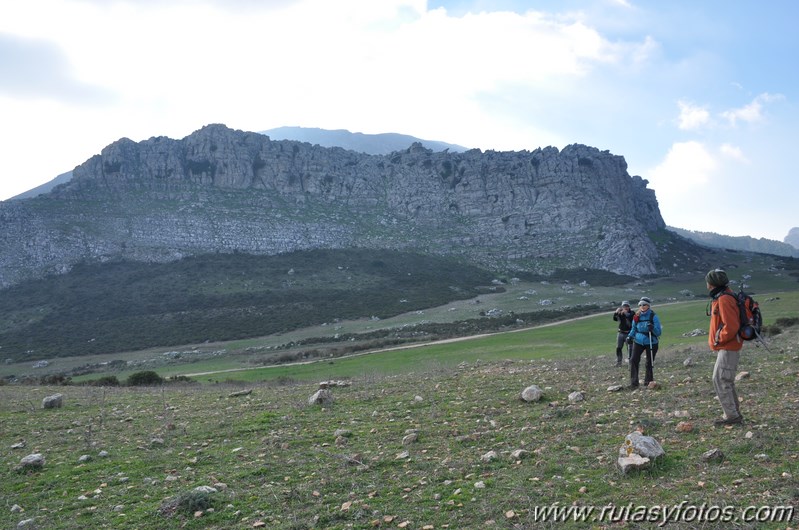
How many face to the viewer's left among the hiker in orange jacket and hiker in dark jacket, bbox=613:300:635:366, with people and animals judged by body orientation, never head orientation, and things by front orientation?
1

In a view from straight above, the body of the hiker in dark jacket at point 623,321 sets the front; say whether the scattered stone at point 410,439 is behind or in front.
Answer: in front

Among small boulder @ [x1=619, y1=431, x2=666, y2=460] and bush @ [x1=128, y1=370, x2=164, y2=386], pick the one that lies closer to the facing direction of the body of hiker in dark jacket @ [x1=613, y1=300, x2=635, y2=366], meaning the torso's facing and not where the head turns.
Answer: the small boulder

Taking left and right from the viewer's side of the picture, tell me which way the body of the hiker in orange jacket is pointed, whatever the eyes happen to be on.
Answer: facing to the left of the viewer

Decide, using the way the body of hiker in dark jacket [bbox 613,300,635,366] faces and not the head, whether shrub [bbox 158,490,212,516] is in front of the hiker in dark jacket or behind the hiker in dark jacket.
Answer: in front

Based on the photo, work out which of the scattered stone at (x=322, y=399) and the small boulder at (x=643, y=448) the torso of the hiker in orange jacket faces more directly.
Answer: the scattered stone

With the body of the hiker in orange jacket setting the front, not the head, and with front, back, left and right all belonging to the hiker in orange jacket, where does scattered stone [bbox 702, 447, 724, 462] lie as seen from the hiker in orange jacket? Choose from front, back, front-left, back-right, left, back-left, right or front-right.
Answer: left

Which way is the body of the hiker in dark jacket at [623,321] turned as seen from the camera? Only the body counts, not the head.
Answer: toward the camera

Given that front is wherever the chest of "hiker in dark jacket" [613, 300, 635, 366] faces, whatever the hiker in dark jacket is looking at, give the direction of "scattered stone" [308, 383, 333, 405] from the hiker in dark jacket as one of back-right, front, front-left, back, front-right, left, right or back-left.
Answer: front-right
